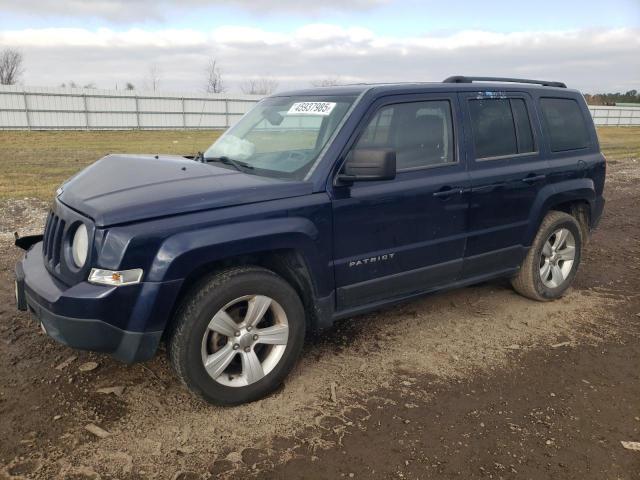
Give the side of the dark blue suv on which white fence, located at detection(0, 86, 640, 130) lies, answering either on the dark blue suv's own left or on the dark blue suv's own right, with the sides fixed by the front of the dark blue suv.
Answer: on the dark blue suv's own right

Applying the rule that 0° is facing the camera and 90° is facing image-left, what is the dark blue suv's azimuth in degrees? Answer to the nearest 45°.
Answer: approximately 45°
